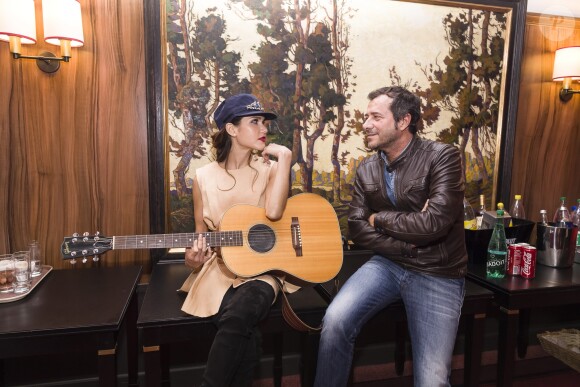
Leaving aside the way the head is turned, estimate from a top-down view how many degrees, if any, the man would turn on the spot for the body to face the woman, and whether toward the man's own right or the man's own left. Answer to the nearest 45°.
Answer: approximately 45° to the man's own right

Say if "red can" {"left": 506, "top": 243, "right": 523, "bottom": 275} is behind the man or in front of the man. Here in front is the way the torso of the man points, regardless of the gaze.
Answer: behind

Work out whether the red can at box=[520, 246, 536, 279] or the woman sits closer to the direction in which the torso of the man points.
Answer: the woman

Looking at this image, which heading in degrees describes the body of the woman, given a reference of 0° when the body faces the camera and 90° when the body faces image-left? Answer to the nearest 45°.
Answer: approximately 315°

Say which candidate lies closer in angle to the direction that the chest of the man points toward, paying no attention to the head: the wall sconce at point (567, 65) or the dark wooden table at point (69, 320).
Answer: the dark wooden table

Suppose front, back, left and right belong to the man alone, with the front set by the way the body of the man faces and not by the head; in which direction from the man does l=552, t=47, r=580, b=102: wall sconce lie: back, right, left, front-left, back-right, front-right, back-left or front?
back

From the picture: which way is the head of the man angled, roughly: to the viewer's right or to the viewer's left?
to the viewer's left

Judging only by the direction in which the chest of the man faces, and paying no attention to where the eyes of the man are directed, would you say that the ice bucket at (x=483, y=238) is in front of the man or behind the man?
behind

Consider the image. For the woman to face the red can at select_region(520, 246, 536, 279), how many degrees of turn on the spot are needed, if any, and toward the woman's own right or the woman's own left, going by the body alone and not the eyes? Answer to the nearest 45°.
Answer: approximately 45° to the woman's own left

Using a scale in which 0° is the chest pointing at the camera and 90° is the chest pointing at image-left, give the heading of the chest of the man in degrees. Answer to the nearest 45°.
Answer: approximately 45°
